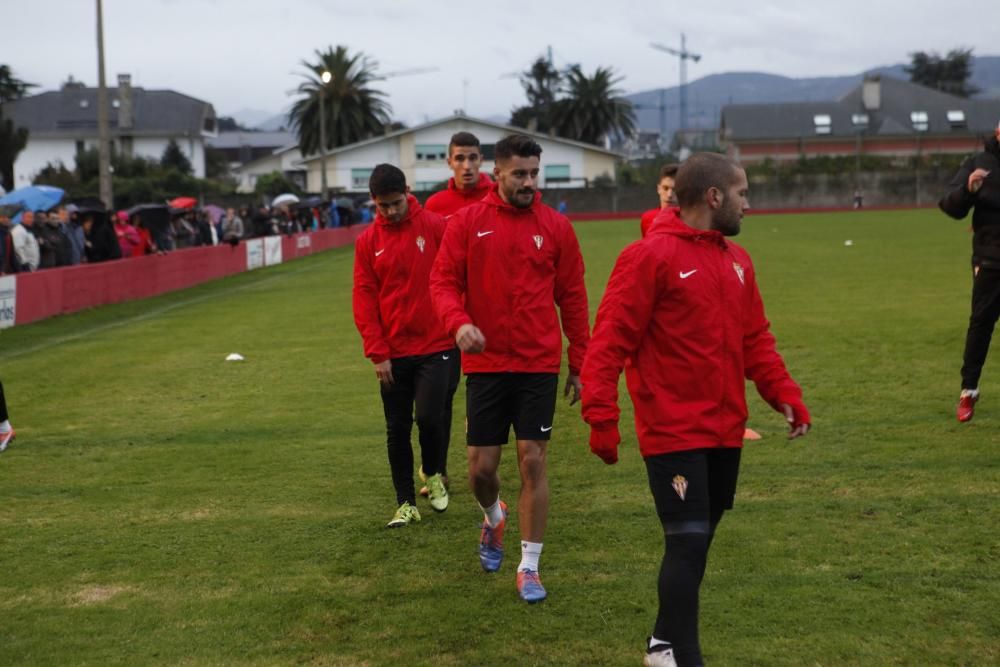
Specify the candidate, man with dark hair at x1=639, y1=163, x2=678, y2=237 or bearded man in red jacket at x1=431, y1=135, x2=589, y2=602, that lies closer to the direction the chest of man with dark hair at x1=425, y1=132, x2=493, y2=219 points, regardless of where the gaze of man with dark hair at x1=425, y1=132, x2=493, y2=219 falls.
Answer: the bearded man in red jacket

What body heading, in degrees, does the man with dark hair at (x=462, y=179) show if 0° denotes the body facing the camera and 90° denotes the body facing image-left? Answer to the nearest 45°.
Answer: approximately 0°

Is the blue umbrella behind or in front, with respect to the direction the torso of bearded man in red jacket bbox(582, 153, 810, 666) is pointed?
behind

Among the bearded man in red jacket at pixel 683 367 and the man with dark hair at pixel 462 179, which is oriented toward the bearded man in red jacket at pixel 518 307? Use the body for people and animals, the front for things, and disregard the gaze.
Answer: the man with dark hair

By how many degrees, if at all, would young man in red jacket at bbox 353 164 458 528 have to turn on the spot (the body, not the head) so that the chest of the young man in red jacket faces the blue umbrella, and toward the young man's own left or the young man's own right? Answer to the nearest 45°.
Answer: approximately 180°

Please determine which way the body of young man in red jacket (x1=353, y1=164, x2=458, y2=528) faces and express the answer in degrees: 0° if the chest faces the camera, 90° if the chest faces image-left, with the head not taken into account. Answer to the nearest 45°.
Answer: approximately 0°

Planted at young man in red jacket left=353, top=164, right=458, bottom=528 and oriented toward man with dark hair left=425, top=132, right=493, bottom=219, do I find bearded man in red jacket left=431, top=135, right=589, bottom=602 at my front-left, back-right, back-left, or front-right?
back-right

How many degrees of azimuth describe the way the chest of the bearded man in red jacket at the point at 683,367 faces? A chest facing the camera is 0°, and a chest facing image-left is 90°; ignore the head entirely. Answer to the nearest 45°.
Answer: approximately 315°

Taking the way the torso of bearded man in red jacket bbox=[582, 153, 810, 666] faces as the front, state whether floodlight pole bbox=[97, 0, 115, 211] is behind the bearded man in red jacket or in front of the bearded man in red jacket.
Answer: behind

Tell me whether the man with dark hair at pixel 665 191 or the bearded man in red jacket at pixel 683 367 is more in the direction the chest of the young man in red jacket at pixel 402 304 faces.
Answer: the bearded man in red jacket
